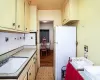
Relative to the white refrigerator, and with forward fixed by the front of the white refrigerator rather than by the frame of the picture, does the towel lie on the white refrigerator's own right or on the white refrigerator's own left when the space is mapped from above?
on the white refrigerator's own left
